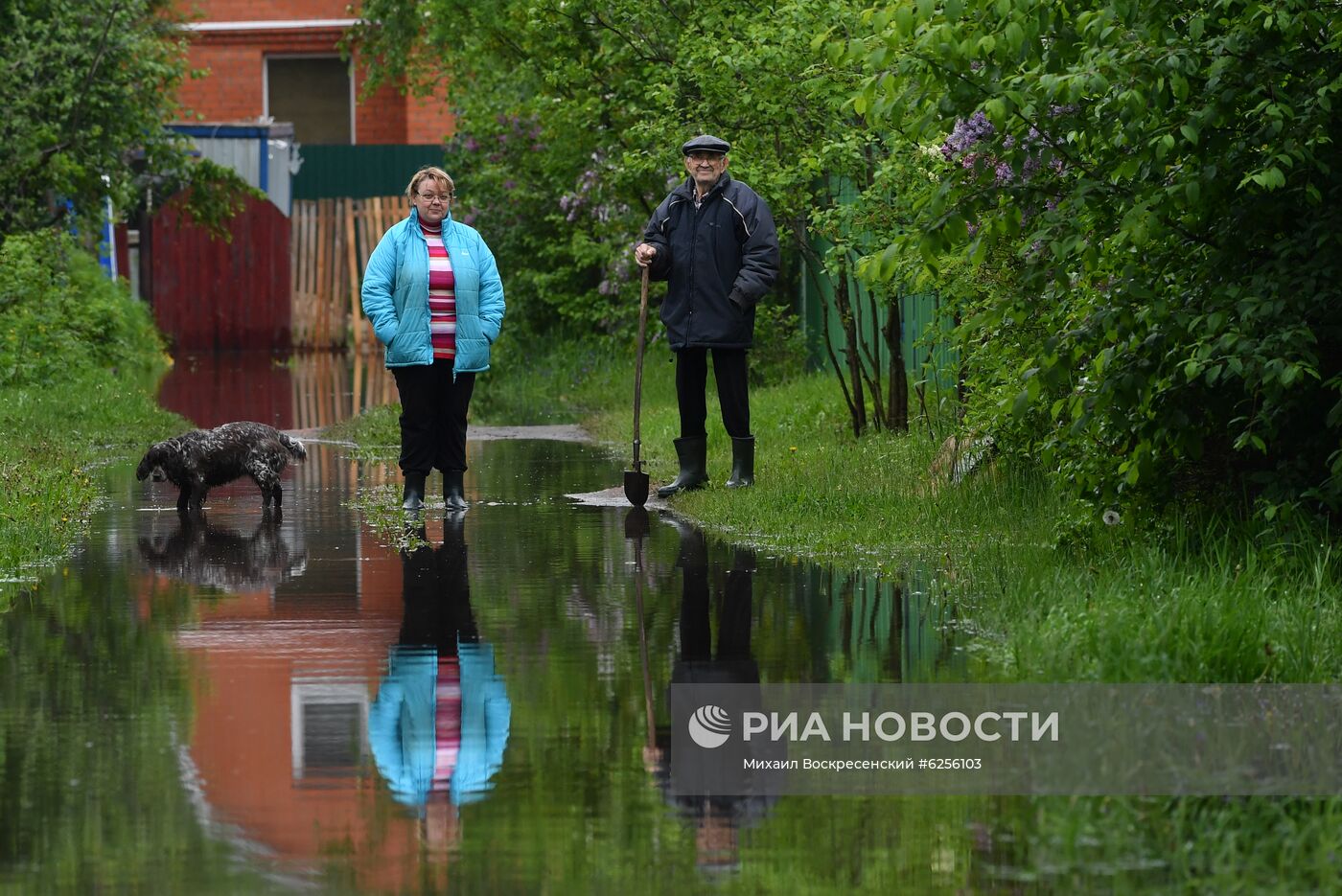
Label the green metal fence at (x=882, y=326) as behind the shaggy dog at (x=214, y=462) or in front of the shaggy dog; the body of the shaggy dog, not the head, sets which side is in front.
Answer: behind

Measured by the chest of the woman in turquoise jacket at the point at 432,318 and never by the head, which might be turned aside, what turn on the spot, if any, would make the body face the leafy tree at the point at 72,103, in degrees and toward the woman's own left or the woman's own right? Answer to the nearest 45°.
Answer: approximately 180°

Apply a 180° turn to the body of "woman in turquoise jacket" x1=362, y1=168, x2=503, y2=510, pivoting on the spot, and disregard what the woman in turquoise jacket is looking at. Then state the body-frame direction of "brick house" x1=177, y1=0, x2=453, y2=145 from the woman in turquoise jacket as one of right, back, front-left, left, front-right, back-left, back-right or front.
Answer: front

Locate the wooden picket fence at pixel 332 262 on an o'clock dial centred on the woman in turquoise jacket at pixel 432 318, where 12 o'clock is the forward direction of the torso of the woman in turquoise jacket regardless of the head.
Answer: The wooden picket fence is roughly at 6 o'clock from the woman in turquoise jacket.

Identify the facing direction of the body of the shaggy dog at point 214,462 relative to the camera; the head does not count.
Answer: to the viewer's left

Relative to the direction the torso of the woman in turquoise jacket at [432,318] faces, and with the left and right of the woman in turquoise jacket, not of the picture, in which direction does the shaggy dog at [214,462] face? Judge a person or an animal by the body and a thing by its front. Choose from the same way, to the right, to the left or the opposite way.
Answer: to the right

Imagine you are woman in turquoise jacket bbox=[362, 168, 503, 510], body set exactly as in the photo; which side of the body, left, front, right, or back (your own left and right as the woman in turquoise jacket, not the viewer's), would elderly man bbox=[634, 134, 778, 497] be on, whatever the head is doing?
left

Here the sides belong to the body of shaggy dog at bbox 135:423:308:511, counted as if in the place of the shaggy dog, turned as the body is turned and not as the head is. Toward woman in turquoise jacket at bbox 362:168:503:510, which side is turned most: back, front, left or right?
back

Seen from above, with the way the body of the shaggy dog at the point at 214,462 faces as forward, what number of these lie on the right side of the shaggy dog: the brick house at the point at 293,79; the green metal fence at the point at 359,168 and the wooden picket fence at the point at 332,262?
3

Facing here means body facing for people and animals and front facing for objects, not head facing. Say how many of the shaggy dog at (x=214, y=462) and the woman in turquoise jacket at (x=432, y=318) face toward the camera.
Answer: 1

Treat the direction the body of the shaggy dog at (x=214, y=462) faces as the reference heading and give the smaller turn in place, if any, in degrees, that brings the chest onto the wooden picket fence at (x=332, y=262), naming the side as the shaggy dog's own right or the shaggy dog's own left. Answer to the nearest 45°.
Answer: approximately 90° to the shaggy dog's own right

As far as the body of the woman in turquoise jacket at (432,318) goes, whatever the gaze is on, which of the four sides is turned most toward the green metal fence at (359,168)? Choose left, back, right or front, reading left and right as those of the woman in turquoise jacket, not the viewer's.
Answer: back

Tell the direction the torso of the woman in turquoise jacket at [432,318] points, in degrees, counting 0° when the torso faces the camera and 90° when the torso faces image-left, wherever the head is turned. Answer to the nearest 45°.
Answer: approximately 0°

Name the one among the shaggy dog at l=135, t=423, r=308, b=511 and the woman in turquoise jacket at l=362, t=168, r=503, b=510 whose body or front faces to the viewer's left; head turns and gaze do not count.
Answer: the shaggy dog
